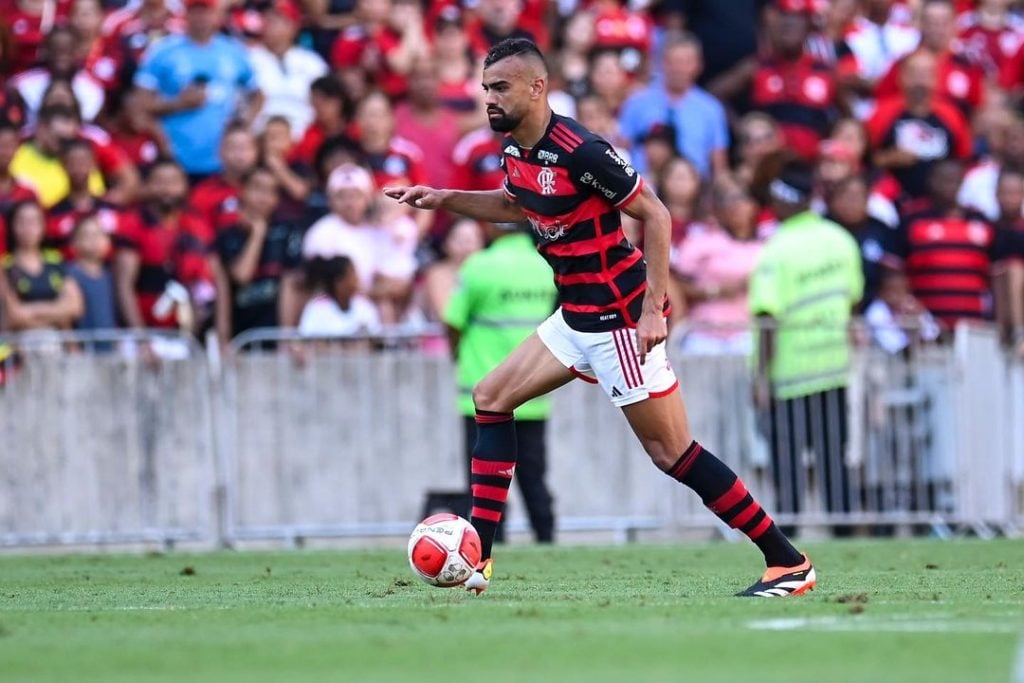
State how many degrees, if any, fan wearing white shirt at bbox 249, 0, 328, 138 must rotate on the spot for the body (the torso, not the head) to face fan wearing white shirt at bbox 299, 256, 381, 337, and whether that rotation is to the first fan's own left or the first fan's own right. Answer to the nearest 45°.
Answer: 0° — they already face them

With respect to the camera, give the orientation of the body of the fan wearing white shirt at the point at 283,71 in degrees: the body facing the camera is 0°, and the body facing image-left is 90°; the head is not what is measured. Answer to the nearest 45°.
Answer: approximately 0°

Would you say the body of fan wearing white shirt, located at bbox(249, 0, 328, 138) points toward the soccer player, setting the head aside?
yes

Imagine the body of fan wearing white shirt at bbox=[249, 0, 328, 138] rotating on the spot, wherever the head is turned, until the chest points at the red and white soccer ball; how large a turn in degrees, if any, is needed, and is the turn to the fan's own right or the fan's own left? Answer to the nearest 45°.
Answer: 0° — they already face it
